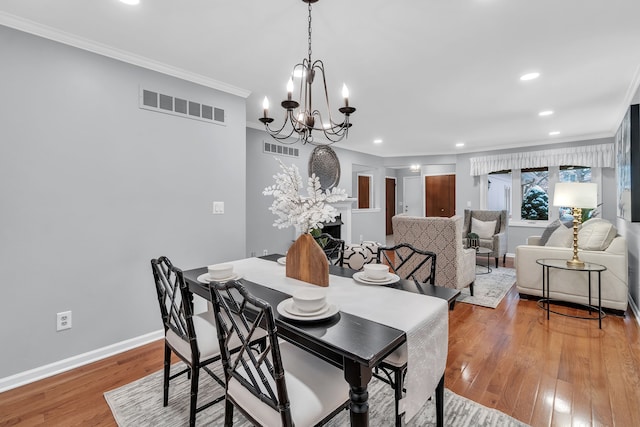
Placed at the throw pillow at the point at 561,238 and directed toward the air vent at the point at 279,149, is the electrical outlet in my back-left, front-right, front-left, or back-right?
front-left

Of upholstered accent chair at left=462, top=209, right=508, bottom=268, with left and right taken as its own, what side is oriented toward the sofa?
left

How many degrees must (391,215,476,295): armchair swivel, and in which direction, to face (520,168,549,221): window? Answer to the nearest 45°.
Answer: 0° — it already faces it

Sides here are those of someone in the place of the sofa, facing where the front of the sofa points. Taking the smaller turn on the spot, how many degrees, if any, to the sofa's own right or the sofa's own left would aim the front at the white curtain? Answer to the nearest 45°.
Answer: approximately 90° to the sofa's own right

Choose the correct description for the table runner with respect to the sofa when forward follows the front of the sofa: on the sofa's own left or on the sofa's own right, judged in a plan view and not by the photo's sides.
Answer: on the sofa's own left

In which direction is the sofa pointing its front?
to the viewer's left

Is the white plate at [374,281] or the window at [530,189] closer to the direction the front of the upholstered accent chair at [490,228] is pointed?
the white plate

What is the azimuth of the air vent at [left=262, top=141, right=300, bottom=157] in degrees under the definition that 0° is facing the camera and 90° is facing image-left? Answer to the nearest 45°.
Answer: approximately 315°

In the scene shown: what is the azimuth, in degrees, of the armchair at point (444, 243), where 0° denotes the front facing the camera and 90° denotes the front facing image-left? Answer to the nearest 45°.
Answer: approximately 225°

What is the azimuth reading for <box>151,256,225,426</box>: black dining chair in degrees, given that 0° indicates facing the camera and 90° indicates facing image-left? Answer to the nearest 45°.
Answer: approximately 225°

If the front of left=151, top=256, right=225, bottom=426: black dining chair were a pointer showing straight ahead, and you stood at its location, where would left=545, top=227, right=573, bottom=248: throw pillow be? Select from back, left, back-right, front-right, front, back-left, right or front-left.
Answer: front-right

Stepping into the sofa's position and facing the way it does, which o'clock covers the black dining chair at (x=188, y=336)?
The black dining chair is roughly at 10 o'clock from the sofa.

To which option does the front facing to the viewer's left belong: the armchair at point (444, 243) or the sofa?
the sofa

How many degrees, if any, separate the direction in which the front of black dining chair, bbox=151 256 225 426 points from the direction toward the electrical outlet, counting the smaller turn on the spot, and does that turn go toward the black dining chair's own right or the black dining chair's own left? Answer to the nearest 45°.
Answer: approximately 90° to the black dining chair's own left

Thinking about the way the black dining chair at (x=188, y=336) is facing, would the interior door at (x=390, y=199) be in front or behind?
in front

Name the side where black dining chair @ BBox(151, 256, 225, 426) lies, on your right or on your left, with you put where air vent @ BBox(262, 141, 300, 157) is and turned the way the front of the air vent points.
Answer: on your right

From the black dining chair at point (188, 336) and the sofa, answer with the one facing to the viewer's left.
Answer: the sofa

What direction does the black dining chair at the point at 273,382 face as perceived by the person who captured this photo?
facing away from the viewer and to the right of the viewer
